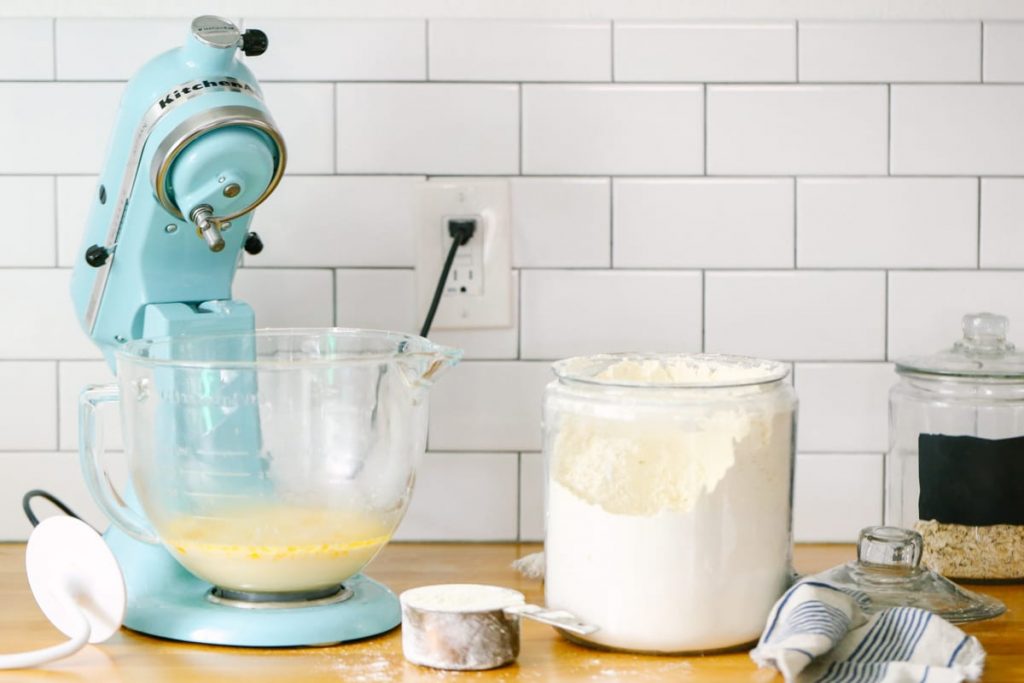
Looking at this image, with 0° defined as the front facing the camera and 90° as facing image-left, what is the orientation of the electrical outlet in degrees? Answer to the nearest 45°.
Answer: approximately 0°

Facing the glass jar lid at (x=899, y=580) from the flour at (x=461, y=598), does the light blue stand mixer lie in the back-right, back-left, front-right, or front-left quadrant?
back-left
